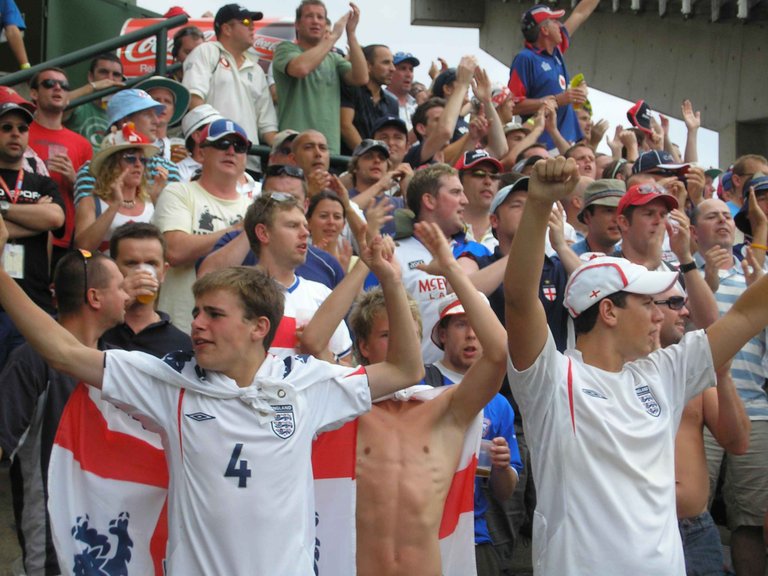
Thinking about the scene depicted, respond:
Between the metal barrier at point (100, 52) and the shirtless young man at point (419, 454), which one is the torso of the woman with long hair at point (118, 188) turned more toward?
the shirtless young man

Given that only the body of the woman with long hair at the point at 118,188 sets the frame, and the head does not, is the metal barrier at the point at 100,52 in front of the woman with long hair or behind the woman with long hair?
behind

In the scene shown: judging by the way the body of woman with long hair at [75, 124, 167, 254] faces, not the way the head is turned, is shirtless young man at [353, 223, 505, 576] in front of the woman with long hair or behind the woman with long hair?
in front

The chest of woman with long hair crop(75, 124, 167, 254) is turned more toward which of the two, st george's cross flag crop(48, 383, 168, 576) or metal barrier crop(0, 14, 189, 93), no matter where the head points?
the st george's cross flag

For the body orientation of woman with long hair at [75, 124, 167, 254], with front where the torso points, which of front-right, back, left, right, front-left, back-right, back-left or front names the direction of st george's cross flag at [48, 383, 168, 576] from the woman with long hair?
front-right

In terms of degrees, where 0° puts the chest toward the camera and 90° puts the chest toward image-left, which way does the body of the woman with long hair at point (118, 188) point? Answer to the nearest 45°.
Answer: approximately 315°
